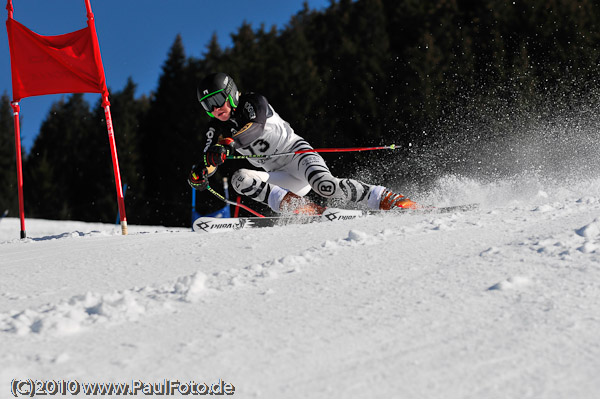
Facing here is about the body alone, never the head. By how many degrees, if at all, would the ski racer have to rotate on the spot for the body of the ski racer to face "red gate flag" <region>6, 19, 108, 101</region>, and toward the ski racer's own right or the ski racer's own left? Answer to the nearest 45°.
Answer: approximately 90° to the ski racer's own right

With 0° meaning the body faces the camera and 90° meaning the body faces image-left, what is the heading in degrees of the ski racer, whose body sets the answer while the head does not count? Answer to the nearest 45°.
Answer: approximately 45°
